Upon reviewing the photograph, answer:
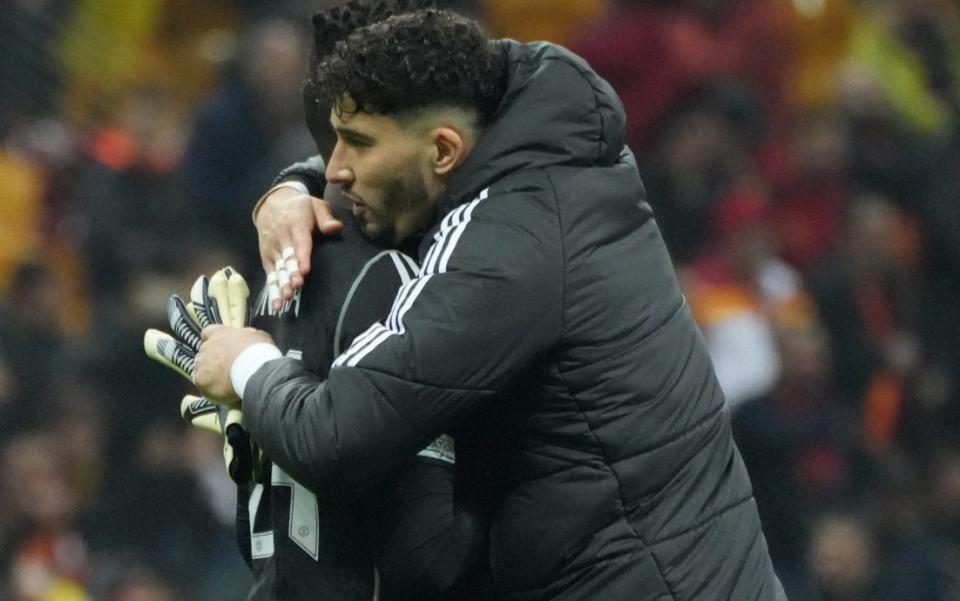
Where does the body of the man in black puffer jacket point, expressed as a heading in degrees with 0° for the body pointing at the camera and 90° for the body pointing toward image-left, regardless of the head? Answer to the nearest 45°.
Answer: approximately 90°

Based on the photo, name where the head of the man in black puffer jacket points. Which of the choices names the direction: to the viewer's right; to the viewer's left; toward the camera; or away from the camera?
to the viewer's left
